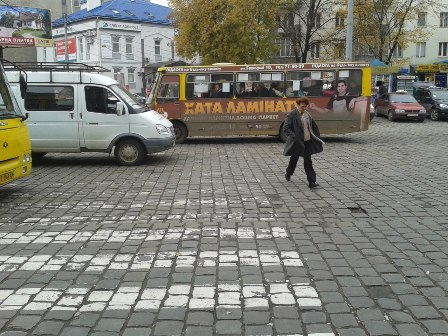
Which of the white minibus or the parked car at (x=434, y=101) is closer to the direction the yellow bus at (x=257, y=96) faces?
the white minibus

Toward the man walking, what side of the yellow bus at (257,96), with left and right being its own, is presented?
left

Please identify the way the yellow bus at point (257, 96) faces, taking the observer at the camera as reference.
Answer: facing to the left of the viewer

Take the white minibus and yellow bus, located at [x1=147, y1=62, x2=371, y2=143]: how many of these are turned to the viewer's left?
1

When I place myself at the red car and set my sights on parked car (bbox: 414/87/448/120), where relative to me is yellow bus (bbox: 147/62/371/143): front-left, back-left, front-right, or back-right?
back-right

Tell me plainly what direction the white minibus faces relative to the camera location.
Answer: facing to the right of the viewer

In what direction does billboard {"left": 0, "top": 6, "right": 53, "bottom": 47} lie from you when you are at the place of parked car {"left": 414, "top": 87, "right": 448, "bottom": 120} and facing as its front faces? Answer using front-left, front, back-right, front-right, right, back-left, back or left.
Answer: back-right

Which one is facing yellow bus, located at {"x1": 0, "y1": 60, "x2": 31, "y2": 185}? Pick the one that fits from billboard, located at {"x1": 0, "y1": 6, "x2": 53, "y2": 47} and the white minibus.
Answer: the billboard

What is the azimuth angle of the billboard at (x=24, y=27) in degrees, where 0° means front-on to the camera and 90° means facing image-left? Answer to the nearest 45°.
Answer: approximately 0°

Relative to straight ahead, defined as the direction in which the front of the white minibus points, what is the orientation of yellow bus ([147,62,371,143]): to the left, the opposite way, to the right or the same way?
the opposite way

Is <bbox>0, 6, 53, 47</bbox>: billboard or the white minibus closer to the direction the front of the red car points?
the white minibus
